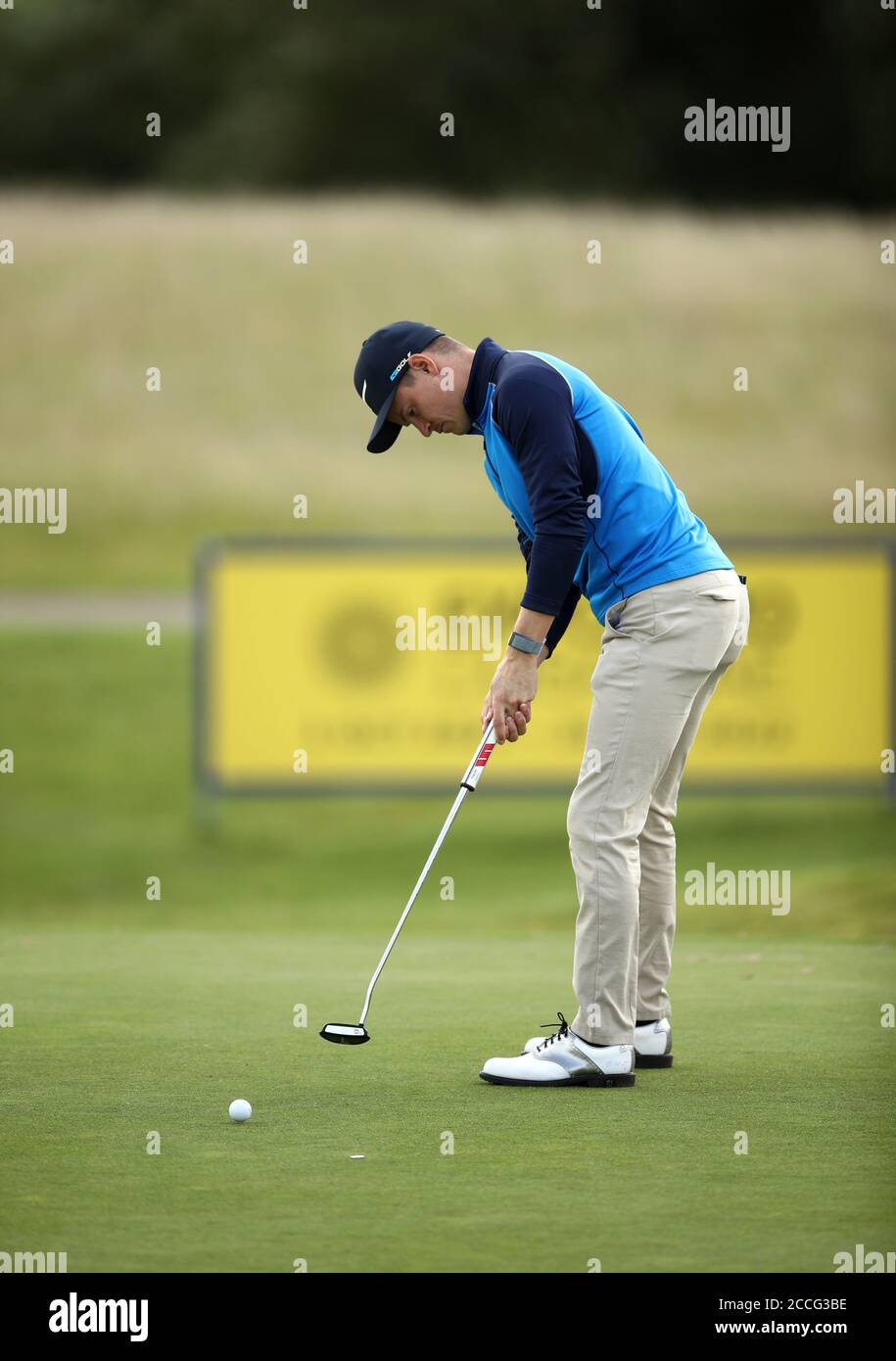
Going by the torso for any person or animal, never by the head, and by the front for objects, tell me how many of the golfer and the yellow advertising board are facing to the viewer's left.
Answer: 1

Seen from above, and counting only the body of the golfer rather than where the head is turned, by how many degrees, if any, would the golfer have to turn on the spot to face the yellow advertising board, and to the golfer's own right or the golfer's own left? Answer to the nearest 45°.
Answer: approximately 90° to the golfer's own right

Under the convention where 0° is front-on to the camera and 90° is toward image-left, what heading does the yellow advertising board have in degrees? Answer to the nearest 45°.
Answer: approximately 0°

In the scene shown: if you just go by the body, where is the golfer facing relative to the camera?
to the viewer's left

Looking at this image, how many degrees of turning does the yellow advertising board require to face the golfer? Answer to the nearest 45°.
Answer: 0° — it already faces them

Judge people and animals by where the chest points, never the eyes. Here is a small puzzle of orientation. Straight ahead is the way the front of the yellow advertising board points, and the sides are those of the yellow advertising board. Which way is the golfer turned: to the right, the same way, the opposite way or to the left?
to the right
